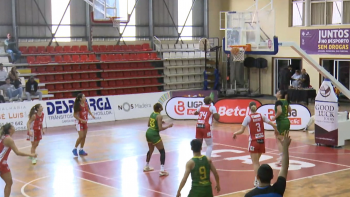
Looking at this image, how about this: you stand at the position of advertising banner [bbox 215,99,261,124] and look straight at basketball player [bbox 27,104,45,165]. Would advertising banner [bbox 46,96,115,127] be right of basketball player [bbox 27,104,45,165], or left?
right

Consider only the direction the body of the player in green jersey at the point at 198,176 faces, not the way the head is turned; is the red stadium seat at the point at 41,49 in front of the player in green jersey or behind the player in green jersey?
in front

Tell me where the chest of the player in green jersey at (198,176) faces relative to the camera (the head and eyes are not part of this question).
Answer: away from the camera

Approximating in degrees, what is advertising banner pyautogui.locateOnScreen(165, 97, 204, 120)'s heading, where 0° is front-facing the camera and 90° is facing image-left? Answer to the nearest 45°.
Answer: approximately 0°

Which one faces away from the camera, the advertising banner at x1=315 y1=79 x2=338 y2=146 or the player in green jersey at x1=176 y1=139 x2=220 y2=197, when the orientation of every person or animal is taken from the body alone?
the player in green jersey

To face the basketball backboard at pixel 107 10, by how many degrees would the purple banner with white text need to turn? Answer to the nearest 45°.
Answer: approximately 45° to its right

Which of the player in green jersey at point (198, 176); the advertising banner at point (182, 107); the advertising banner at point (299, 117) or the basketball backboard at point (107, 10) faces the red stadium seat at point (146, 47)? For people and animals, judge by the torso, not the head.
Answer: the player in green jersey

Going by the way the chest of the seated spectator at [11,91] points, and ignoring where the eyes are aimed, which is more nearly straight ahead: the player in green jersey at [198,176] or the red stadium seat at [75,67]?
the player in green jersey

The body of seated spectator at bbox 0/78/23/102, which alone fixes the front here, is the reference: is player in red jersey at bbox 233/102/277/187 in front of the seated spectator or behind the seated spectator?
in front

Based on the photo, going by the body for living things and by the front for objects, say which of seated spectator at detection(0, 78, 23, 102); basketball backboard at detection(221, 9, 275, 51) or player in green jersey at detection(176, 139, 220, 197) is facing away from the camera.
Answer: the player in green jersey

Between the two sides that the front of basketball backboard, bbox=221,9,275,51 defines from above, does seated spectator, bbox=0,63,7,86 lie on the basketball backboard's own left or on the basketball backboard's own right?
on the basketball backboard's own right

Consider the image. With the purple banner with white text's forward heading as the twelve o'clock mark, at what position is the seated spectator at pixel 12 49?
The seated spectator is roughly at 2 o'clock from the purple banner with white text.

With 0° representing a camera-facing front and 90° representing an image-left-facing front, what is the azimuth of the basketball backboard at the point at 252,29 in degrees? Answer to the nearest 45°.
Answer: approximately 45°

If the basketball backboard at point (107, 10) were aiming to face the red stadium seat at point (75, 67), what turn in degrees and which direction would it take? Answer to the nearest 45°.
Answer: approximately 180°
